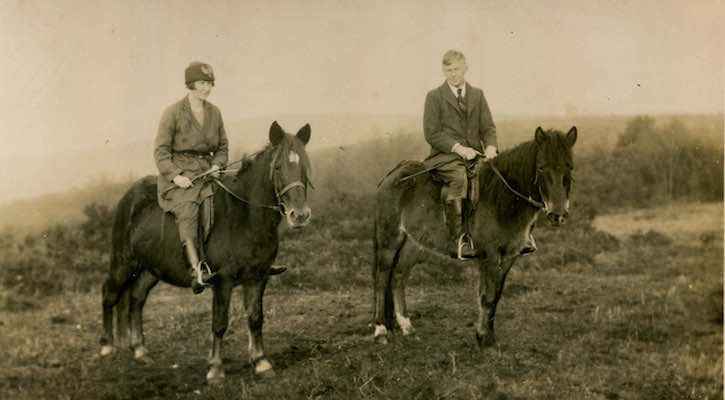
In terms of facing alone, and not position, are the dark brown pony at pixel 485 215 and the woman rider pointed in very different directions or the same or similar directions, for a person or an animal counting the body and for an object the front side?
same or similar directions

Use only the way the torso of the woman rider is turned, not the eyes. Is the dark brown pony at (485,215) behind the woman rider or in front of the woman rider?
in front

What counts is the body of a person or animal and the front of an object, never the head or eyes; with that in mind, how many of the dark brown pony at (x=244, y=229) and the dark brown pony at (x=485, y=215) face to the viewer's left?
0

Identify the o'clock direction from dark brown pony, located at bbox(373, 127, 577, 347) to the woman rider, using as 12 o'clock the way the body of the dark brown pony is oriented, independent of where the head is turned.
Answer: The woman rider is roughly at 4 o'clock from the dark brown pony.

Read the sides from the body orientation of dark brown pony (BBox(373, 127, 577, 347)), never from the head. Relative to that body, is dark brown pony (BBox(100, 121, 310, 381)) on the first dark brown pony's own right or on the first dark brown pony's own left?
on the first dark brown pony's own right

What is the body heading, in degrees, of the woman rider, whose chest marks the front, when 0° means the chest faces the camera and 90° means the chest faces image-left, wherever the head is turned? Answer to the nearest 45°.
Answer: approximately 315°

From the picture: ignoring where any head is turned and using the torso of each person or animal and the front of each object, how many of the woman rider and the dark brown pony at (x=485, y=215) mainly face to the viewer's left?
0

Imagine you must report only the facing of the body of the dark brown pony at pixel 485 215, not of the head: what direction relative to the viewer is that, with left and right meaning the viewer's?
facing the viewer and to the right of the viewer
